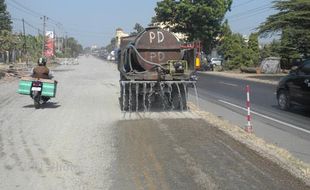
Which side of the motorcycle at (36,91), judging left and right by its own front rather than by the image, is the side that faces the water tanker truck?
right

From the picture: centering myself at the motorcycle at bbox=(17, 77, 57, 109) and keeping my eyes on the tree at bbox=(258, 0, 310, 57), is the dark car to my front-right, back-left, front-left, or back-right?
front-right

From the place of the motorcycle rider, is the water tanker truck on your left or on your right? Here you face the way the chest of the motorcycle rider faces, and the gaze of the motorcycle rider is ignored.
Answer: on your right

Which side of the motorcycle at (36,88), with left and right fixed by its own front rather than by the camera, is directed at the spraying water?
right

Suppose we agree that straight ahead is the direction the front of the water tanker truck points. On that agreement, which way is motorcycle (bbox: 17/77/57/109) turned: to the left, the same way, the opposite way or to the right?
the same way

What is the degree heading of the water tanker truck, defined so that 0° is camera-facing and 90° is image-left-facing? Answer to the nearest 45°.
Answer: approximately 180°

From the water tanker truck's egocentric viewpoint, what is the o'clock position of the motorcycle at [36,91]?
The motorcycle is roughly at 9 o'clock from the water tanker truck.

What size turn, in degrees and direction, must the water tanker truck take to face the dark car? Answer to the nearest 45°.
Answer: approximately 90° to its right

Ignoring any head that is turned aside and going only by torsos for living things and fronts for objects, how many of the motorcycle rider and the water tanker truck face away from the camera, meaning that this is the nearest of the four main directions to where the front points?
2

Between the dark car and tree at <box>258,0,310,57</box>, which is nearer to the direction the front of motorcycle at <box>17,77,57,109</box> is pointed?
the tree

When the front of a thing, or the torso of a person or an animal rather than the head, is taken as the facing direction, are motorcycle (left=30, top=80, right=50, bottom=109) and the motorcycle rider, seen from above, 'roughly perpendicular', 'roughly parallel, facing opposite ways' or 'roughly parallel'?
roughly parallel

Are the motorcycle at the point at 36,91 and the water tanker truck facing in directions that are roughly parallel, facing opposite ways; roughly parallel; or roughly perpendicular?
roughly parallel

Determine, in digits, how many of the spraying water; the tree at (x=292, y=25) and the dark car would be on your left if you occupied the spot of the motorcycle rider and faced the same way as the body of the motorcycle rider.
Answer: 0

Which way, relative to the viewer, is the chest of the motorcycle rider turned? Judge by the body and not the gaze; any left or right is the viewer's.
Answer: facing away from the viewer

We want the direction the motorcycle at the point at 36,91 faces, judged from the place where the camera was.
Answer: facing away from the viewer

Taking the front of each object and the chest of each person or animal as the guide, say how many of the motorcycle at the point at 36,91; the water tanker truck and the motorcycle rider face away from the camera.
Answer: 3

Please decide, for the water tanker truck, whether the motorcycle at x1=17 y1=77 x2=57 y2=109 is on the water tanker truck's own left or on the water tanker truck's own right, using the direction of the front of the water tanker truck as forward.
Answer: on the water tanker truck's own left
